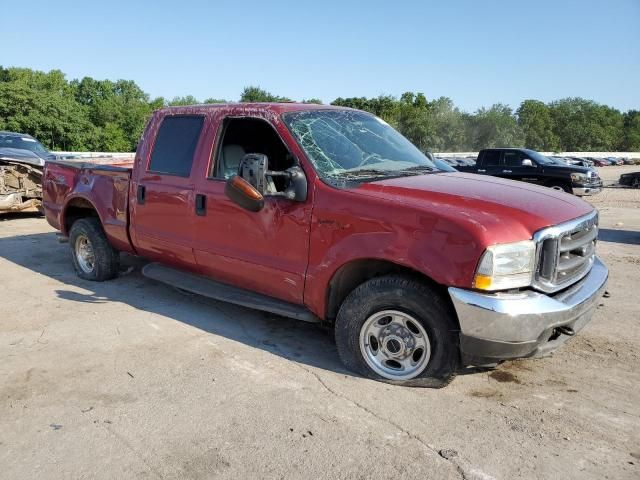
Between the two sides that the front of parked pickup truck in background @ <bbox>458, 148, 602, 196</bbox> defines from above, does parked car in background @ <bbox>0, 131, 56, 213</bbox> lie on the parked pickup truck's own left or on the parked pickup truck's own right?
on the parked pickup truck's own right

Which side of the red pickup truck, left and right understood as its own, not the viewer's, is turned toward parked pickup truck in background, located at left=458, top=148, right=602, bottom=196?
left

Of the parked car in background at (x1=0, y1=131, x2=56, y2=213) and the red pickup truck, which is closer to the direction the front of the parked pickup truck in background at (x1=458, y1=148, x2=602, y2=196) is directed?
the red pickup truck

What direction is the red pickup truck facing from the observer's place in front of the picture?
facing the viewer and to the right of the viewer

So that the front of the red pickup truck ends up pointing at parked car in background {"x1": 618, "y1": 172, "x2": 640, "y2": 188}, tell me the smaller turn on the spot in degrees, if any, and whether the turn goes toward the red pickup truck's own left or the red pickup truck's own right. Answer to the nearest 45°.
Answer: approximately 90° to the red pickup truck's own left

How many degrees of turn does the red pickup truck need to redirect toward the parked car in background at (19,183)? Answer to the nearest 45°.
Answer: approximately 180°

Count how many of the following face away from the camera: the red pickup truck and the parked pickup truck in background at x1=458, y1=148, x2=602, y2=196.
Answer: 0

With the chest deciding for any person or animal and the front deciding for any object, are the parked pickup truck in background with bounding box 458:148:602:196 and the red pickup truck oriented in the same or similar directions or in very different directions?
same or similar directions

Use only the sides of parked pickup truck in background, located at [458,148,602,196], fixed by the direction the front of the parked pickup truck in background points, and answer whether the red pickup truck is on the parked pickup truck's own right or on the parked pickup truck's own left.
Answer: on the parked pickup truck's own right
